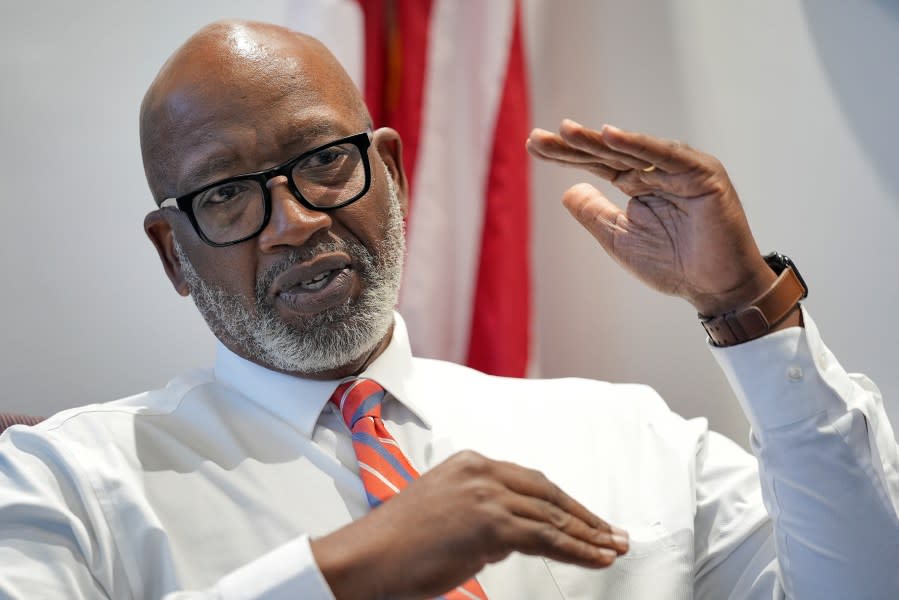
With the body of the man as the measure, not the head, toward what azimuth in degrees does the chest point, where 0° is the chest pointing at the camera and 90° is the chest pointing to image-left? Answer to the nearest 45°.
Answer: approximately 0°
